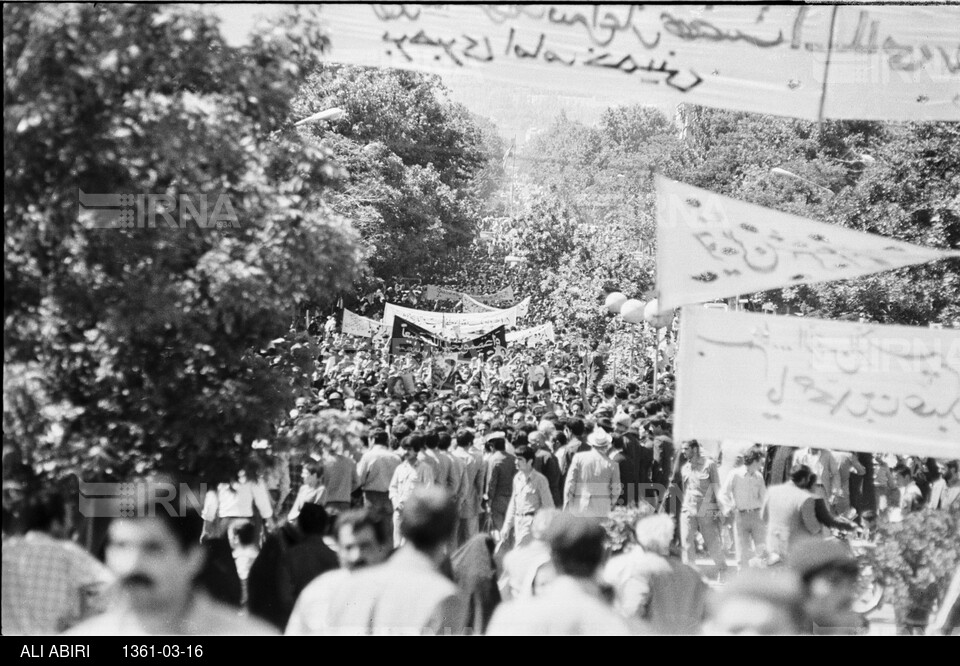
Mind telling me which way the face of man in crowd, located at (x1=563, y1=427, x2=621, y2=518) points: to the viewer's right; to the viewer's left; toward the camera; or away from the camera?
away from the camera

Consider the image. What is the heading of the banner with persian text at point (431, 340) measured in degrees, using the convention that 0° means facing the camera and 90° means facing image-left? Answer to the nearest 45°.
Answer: approximately 0°

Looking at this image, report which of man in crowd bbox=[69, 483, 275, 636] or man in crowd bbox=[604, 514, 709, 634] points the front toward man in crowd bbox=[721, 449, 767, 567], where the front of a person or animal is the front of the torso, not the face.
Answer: man in crowd bbox=[604, 514, 709, 634]

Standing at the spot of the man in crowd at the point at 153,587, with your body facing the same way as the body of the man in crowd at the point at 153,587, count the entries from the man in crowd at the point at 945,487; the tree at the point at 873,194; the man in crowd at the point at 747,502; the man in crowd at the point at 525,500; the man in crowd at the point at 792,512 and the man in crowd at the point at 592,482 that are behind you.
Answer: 6

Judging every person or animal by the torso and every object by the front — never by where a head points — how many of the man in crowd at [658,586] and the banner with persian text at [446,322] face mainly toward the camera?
1

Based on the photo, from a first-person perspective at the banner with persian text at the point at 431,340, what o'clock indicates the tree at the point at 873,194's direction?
The tree is roughly at 10 o'clock from the banner with persian text.
